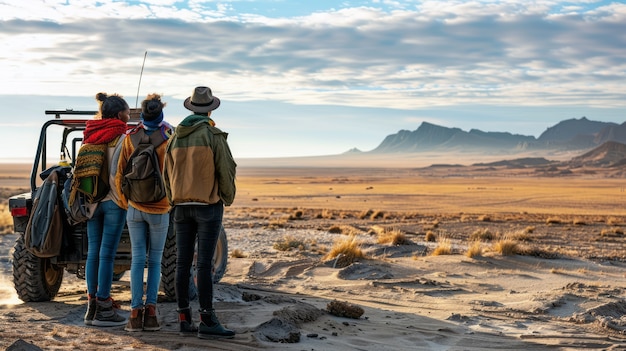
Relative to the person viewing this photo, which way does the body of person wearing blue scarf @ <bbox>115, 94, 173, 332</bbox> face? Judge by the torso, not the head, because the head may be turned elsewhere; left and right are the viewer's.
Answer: facing away from the viewer

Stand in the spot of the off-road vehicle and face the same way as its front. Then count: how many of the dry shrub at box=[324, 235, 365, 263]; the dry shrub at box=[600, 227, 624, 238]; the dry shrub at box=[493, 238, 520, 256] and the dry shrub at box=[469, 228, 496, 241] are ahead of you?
4

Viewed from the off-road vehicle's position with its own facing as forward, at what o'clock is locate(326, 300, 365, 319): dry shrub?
The dry shrub is roughly at 2 o'clock from the off-road vehicle.

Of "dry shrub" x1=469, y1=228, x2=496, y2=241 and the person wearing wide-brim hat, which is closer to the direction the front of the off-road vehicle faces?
the dry shrub

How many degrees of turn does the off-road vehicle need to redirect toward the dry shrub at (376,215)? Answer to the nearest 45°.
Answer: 0° — it already faces it

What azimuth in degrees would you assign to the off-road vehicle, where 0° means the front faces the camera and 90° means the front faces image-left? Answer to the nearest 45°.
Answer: approximately 225°

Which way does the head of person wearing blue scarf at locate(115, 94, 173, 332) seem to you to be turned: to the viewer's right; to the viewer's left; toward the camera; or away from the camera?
away from the camera

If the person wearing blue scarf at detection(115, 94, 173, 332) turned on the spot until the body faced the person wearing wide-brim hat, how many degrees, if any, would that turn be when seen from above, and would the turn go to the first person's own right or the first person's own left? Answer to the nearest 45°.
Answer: approximately 135° to the first person's own right

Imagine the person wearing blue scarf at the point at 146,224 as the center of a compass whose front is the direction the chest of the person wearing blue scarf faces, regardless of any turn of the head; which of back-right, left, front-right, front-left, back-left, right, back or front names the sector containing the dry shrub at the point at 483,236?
front-right
